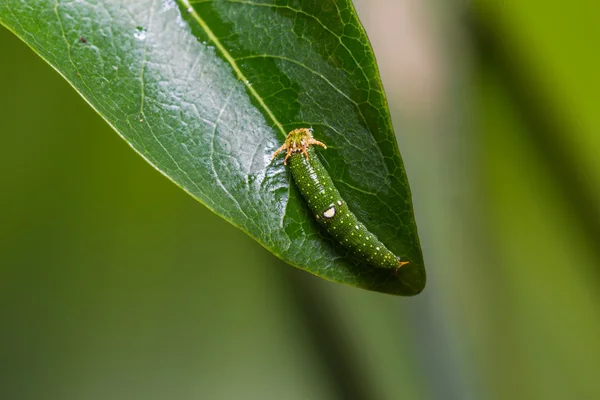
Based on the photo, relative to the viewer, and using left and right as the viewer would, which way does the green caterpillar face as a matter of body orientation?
facing away from the viewer and to the left of the viewer
